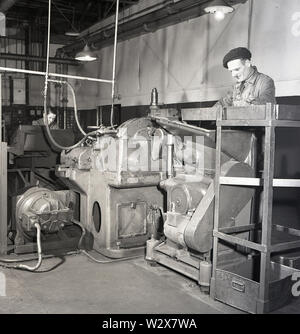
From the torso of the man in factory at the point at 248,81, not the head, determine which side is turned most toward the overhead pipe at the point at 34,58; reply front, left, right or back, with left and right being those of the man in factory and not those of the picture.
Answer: right

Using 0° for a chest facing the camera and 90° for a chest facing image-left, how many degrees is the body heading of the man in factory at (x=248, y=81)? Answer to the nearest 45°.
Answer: approximately 45°

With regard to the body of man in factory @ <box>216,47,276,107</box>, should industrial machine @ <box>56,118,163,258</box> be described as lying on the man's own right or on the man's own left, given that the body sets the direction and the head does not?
on the man's own right

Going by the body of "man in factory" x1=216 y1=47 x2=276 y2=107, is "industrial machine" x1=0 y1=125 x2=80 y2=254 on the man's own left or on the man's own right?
on the man's own right
